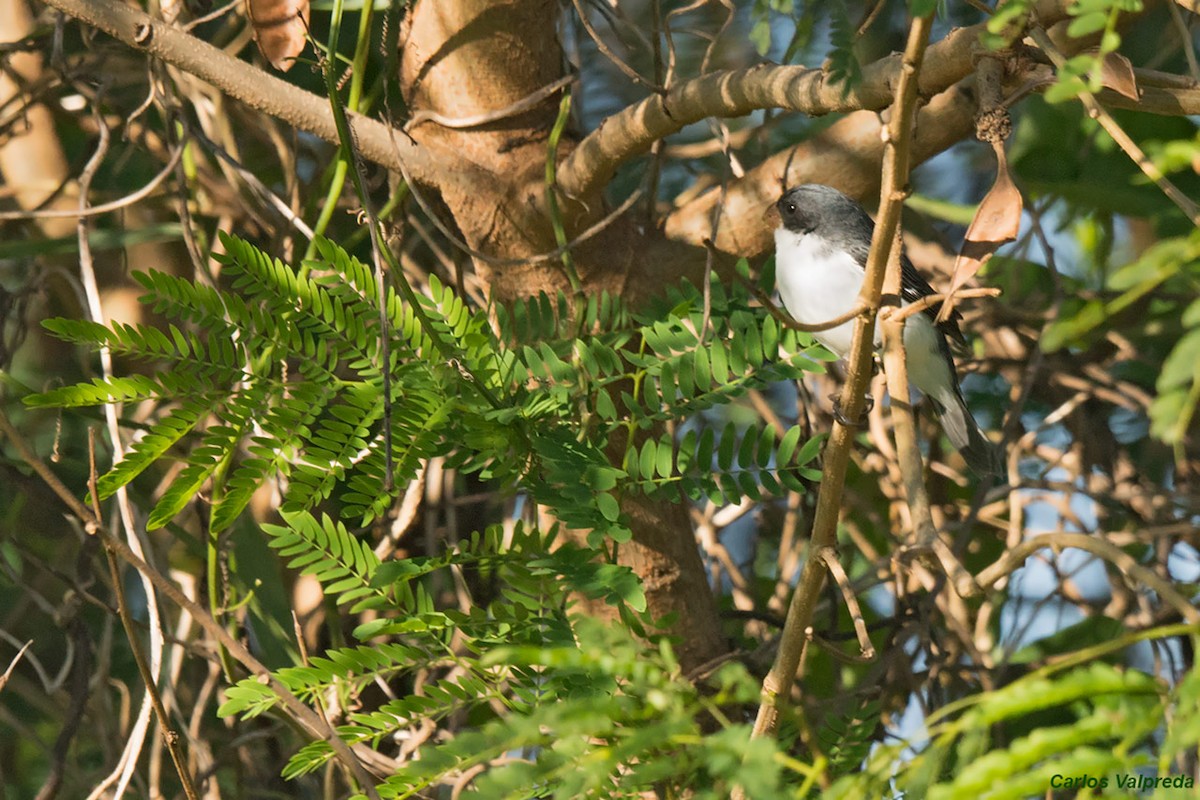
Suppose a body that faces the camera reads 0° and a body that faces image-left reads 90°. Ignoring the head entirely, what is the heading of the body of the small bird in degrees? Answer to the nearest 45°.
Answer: approximately 90°

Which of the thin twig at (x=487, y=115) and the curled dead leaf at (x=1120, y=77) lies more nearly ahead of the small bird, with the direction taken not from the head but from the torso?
the thin twig
